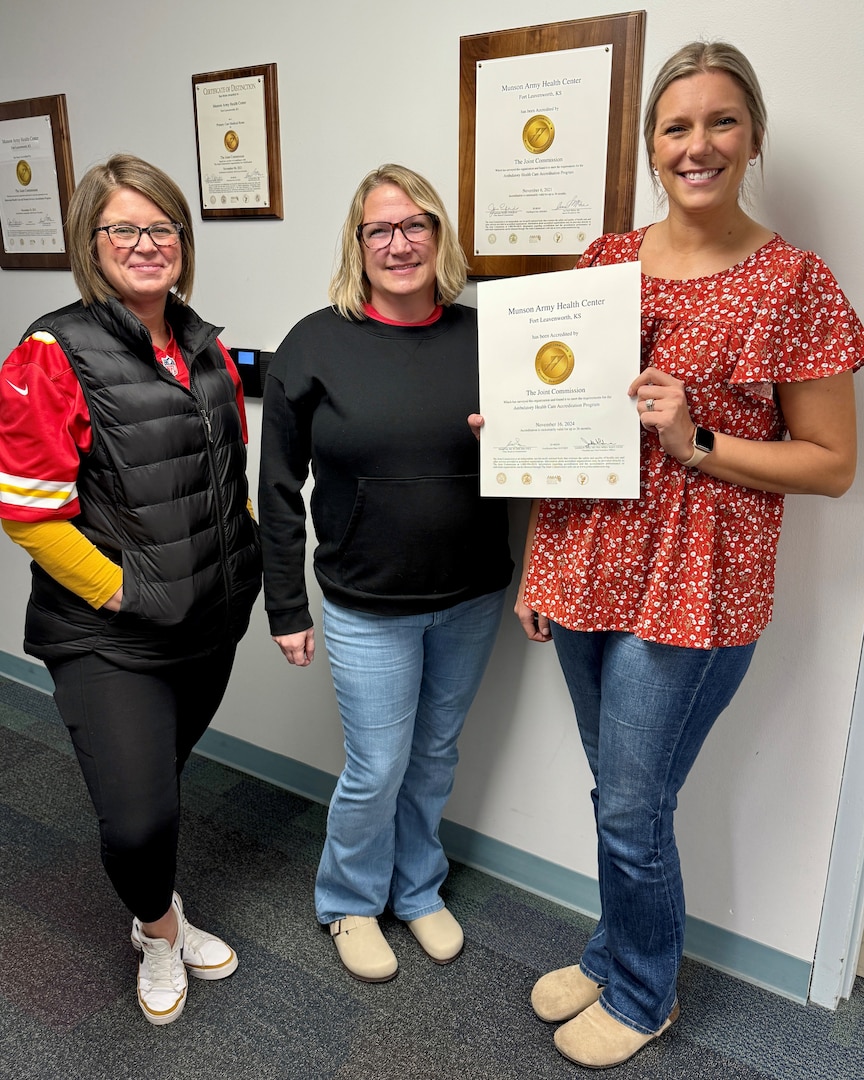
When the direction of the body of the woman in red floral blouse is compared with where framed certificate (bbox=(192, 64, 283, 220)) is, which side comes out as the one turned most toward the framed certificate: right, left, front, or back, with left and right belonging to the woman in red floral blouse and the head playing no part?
right

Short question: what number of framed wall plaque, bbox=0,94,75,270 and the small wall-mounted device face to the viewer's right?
0

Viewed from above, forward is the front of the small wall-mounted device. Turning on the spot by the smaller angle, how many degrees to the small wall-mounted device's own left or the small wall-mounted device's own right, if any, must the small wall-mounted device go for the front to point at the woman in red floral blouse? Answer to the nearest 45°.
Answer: approximately 90° to the small wall-mounted device's own left

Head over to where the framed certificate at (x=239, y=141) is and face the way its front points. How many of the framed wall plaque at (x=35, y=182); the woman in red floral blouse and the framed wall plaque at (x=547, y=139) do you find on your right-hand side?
1

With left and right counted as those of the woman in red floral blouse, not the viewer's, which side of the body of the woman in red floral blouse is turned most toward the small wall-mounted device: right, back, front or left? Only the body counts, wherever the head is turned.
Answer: right

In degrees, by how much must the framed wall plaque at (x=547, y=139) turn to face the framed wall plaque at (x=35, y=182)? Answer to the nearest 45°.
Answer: approximately 90° to its right

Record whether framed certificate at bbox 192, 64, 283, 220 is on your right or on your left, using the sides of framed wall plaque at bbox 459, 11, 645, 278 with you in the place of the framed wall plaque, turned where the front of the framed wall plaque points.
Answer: on your right

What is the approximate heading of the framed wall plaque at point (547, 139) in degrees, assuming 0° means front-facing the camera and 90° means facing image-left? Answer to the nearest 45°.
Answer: approximately 45°

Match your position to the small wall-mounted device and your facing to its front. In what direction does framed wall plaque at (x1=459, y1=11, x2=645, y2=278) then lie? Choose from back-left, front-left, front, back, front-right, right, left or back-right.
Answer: left

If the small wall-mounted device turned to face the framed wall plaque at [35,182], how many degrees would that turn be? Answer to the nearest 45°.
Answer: approximately 90° to its right
